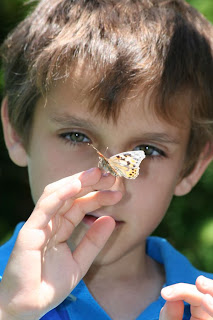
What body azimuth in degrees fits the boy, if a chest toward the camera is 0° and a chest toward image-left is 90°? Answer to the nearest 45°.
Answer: approximately 0°
